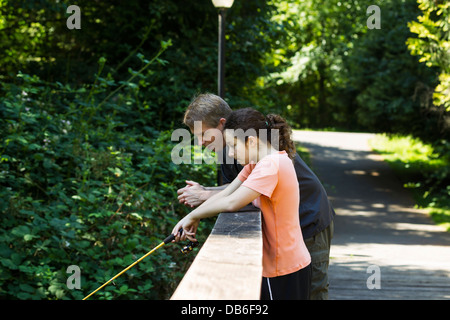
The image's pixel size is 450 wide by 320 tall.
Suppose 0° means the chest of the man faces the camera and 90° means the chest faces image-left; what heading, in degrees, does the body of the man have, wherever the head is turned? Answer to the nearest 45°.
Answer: approximately 90°

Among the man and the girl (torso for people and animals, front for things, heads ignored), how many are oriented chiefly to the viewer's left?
2

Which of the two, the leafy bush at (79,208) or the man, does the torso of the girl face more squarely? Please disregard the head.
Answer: the leafy bush

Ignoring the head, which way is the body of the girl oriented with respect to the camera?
to the viewer's left

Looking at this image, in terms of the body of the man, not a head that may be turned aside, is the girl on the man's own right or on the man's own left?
on the man's own left
